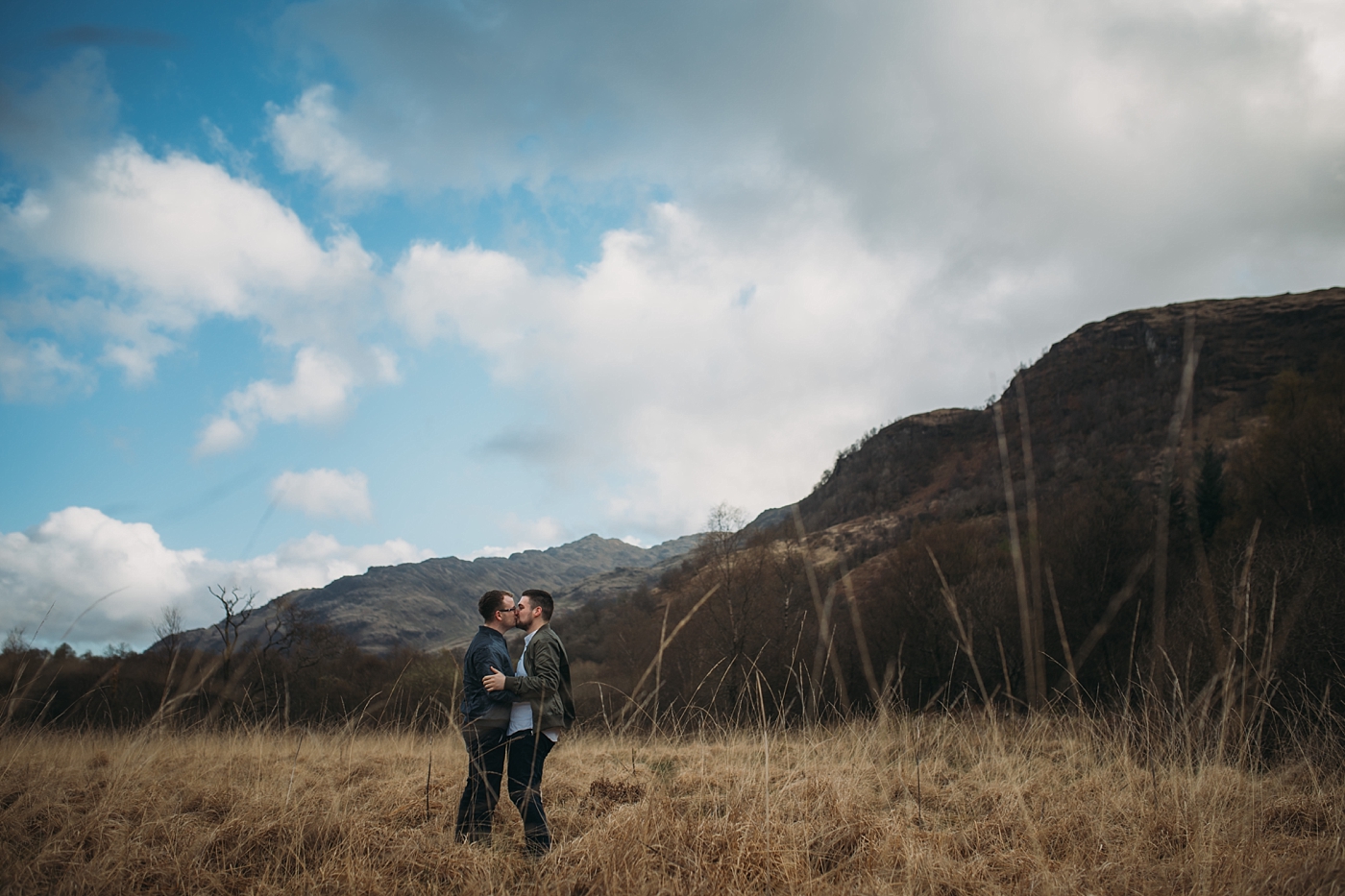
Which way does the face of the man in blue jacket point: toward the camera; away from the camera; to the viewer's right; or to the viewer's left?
to the viewer's right

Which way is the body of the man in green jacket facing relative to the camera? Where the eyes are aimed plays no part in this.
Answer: to the viewer's left

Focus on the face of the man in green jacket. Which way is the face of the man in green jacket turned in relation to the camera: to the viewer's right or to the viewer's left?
to the viewer's left

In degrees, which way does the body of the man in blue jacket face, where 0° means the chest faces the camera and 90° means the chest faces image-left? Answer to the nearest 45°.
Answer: approximately 270°

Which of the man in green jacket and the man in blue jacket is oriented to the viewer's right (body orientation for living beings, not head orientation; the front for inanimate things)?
the man in blue jacket

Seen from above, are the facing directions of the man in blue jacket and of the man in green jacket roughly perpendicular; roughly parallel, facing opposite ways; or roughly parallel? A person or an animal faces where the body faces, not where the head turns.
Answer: roughly parallel, facing opposite ways

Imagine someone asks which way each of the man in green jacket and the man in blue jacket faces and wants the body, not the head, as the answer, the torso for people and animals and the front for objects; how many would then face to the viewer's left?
1
